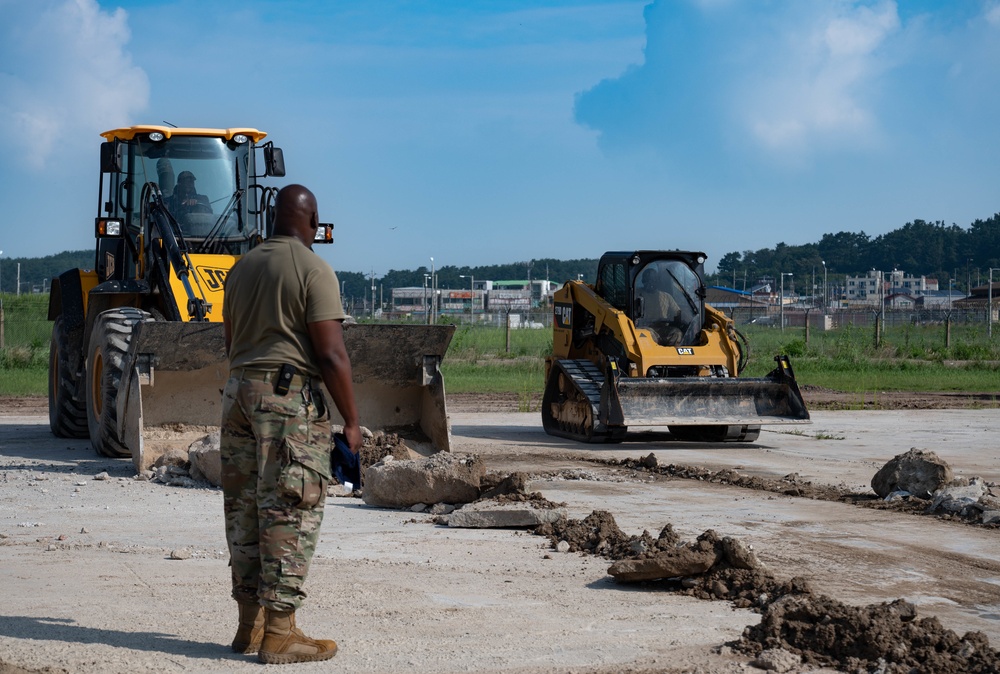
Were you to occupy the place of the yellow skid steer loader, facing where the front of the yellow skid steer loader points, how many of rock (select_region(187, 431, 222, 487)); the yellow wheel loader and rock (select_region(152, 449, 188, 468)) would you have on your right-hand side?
3

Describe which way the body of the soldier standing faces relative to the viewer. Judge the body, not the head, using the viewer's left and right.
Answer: facing away from the viewer and to the right of the viewer

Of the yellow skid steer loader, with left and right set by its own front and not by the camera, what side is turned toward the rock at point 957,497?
front

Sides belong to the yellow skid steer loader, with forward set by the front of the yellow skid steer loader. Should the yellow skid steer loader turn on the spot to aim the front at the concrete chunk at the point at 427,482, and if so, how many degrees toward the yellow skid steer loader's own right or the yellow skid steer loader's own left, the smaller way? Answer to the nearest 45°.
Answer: approximately 45° to the yellow skid steer loader's own right

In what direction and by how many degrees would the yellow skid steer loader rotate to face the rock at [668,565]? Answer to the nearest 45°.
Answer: approximately 45° to its right

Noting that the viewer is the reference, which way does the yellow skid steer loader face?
facing the viewer and to the right of the viewer

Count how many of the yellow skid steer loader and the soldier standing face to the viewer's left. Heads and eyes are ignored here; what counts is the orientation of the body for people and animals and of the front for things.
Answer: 0

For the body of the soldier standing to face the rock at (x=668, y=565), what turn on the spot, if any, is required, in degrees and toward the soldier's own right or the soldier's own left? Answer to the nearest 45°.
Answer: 0° — they already face it

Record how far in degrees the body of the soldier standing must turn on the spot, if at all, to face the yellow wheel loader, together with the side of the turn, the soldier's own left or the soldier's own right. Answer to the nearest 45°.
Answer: approximately 45° to the soldier's own left

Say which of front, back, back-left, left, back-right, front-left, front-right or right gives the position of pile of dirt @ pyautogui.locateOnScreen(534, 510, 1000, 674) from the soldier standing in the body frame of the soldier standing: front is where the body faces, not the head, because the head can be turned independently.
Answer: front-right

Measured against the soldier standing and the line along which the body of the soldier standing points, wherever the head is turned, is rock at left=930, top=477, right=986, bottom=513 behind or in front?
in front

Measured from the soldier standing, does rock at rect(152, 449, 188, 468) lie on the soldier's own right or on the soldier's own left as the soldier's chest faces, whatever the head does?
on the soldier's own left

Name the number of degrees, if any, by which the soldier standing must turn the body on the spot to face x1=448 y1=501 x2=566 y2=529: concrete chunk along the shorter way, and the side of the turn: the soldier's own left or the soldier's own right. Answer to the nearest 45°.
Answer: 0° — they already face it

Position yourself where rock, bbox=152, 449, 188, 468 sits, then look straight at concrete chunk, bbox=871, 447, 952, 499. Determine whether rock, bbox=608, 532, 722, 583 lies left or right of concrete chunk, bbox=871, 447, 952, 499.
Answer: right
